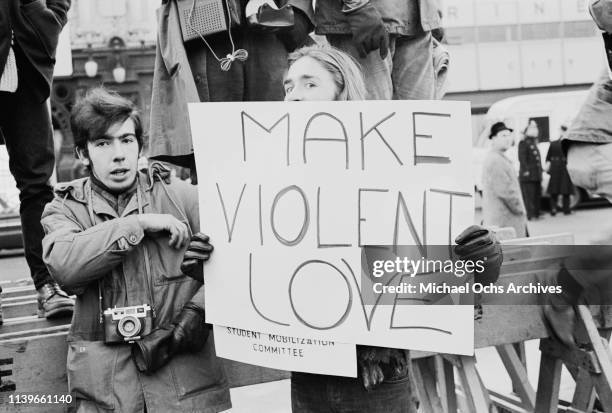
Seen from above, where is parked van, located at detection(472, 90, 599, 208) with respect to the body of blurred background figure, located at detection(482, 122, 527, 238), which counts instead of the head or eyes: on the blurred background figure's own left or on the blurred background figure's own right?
on the blurred background figure's own left

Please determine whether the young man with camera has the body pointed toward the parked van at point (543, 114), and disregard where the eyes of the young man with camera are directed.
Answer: no

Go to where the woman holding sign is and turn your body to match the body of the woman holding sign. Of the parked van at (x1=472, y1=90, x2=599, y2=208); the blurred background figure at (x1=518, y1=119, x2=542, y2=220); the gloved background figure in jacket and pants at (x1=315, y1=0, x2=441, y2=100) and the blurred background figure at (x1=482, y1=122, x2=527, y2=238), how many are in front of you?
0

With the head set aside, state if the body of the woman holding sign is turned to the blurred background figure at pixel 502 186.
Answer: no

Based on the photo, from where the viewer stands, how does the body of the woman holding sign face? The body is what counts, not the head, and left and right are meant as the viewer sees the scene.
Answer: facing the viewer and to the left of the viewer

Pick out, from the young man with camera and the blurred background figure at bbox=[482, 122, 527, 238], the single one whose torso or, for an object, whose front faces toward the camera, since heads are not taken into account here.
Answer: the young man with camera

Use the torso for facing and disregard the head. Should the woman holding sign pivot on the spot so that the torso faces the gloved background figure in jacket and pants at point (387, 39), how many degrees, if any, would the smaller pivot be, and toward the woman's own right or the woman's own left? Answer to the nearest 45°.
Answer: approximately 135° to the woman's own right

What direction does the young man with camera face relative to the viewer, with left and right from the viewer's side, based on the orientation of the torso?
facing the viewer

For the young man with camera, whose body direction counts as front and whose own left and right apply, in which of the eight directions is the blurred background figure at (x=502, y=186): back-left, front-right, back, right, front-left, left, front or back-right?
back-left
